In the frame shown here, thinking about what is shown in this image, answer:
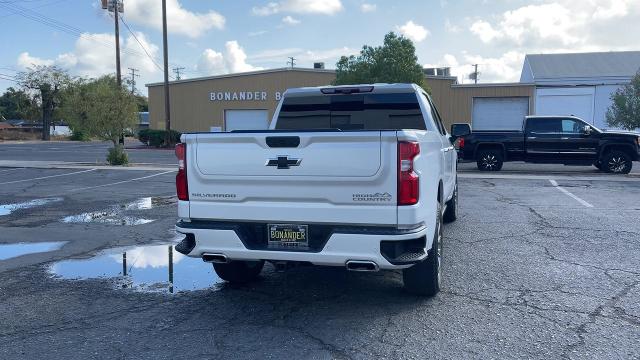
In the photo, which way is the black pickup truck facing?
to the viewer's right

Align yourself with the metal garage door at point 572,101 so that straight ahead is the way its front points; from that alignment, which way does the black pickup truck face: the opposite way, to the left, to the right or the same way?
to the left

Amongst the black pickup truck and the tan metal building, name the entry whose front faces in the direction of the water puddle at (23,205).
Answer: the tan metal building

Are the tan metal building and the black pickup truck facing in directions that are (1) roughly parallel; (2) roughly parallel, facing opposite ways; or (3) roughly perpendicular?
roughly perpendicular

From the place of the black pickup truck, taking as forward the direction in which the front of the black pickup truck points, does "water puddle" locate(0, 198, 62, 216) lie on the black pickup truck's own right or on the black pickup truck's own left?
on the black pickup truck's own right

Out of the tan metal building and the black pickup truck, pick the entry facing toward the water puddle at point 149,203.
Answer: the tan metal building

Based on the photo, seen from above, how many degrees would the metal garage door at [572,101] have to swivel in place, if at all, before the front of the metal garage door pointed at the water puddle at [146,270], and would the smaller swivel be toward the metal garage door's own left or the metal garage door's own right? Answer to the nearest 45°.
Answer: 0° — it already faces it

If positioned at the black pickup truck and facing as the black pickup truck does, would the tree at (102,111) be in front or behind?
behind

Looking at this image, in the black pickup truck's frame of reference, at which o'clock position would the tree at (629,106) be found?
The tree is roughly at 10 o'clock from the black pickup truck.

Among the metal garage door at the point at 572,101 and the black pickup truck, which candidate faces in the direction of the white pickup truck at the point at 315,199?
the metal garage door

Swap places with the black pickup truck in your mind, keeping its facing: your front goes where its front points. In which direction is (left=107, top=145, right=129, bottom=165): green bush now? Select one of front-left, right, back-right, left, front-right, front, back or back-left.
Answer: back

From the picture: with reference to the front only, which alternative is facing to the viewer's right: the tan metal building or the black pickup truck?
the black pickup truck
